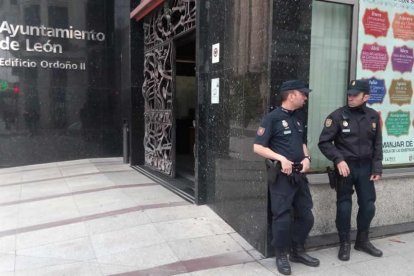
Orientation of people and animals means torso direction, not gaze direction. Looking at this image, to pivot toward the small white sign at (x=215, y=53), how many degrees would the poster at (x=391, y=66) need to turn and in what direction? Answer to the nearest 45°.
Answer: approximately 90° to its right

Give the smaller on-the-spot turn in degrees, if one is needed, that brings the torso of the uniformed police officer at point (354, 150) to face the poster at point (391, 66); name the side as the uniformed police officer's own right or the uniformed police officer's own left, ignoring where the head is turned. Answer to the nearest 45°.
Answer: approximately 180°

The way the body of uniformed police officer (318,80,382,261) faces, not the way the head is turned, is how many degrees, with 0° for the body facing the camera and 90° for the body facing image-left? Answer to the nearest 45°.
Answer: approximately 0°

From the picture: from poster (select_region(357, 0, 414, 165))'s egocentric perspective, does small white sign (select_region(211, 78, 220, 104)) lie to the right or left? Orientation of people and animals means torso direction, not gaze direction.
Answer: on its right

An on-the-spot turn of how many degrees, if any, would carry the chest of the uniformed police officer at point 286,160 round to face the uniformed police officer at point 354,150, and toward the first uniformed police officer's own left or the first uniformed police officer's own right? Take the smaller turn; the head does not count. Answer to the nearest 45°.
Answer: approximately 90° to the first uniformed police officer's own left

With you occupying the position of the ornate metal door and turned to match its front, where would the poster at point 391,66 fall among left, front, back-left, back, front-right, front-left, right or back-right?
left

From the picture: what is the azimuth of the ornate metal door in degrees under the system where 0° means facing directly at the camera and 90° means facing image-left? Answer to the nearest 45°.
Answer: approximately 45°

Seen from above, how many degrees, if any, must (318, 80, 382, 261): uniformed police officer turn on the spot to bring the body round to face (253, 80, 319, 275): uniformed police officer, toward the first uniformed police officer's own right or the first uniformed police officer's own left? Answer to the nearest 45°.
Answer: approximately 45° to the first uniformed police officer's own right
